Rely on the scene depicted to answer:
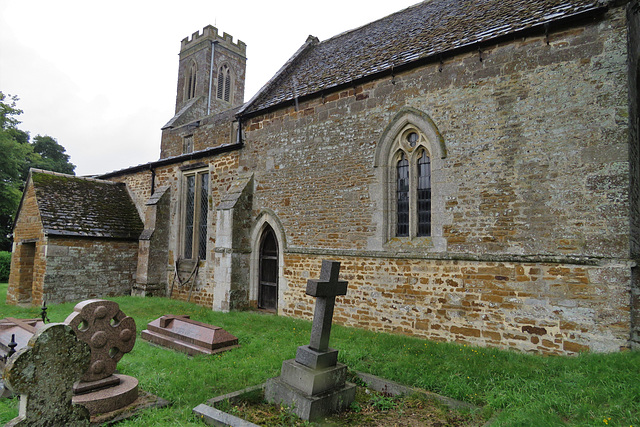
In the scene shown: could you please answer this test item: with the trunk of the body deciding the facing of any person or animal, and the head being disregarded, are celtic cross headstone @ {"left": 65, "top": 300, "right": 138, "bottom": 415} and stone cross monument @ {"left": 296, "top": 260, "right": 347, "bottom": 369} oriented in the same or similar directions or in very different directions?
same or similar directions

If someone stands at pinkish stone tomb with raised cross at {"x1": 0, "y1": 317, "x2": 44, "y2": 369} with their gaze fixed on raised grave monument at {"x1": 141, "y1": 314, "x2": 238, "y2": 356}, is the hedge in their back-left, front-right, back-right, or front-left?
back-left

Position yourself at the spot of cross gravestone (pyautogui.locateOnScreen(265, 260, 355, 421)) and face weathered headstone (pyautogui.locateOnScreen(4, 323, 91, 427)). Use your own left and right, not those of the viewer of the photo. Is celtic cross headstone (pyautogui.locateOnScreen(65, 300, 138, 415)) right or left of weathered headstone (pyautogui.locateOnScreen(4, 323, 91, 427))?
right

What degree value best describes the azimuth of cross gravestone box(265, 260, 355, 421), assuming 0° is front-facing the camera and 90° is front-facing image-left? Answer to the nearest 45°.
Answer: approximately 315°

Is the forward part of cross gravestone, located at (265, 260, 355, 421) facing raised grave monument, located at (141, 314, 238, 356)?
no

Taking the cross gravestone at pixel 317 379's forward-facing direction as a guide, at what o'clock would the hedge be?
The hedge is roughly at 6 o'clock from the cross gravestone.

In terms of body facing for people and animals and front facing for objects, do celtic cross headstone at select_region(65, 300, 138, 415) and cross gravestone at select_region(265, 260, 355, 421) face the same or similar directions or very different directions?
same or similar directions

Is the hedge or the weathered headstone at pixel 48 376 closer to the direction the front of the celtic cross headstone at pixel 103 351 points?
the weathered headstone

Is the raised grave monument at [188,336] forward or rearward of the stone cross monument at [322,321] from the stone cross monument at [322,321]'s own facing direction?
rearward

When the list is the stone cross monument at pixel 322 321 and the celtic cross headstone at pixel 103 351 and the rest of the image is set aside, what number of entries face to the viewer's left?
0

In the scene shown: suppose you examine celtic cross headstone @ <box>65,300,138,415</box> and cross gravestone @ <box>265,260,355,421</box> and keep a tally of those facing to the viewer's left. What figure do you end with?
0

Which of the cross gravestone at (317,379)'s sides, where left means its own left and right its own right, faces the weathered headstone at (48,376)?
right

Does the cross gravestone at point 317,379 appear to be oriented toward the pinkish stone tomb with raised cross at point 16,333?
no

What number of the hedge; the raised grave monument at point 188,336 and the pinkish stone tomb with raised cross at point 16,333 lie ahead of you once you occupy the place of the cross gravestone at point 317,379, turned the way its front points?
0

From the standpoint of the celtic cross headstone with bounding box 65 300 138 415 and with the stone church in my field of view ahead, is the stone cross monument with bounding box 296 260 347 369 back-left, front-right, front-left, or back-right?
front-right

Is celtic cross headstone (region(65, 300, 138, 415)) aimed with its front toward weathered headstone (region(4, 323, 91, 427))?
no

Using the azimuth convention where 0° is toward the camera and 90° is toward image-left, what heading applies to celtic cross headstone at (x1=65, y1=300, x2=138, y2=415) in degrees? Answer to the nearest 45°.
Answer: approximately 315°
